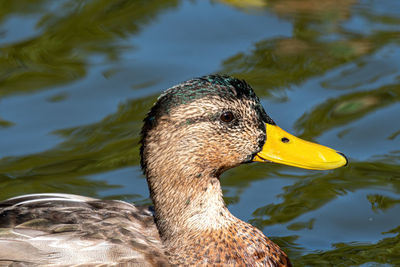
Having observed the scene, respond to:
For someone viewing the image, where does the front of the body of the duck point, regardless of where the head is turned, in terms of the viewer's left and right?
facing to the right of the viewer
